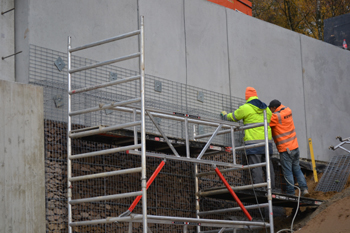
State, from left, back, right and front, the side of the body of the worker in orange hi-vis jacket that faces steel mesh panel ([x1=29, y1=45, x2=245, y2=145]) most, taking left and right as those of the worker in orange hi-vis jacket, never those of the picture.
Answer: left

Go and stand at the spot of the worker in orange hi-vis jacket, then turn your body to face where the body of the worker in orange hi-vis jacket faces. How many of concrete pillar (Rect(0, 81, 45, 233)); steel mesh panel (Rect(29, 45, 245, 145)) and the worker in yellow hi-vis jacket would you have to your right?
0

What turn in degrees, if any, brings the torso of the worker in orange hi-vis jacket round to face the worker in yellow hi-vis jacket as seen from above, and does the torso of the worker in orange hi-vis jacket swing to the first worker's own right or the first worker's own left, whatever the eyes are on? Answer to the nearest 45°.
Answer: approximately 90° to the first worker's own left

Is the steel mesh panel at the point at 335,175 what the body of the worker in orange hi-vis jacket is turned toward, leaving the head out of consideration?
no

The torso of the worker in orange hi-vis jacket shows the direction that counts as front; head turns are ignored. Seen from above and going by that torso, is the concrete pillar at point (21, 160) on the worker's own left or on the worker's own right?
on the worker's own left

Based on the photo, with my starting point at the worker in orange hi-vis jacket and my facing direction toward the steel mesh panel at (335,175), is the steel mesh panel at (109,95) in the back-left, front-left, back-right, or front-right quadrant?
back-left

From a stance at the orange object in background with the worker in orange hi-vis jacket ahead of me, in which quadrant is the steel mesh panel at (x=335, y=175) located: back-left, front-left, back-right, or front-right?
front-left

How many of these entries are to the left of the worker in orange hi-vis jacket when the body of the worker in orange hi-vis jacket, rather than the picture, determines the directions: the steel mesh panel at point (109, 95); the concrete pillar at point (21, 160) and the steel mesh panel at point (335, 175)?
2

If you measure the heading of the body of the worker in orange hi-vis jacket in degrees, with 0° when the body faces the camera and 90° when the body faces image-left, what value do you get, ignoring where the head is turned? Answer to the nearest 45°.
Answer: approximately 135°
